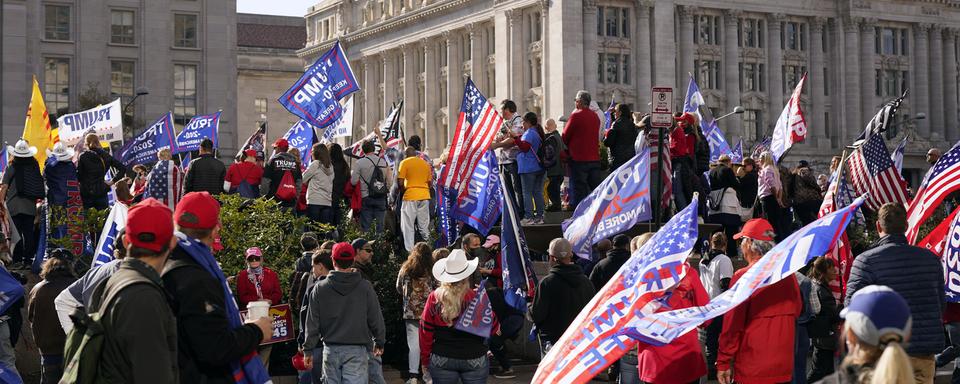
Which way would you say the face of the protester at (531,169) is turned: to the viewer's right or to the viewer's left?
to the viewer's left

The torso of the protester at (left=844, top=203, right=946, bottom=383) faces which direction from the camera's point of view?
away from the camera

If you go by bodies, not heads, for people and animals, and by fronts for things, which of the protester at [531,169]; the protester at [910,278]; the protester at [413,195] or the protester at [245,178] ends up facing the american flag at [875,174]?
the protester at [910,278]

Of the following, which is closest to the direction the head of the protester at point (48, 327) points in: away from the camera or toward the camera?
away from the camera

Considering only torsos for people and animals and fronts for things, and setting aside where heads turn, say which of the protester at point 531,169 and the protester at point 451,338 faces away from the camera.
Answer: the protester at point 451,338

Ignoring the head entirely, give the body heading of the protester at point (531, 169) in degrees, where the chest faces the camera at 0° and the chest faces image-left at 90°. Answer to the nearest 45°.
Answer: approximately 90°

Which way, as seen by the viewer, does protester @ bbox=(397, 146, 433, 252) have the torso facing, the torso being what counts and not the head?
away from the camera

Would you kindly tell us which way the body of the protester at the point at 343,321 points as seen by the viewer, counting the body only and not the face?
away from the camera

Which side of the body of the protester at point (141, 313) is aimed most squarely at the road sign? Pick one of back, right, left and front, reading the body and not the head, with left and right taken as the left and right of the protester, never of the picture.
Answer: front

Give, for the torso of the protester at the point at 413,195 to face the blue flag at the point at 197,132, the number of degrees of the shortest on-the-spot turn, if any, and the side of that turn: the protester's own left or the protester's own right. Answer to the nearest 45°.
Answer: approximately 45° to the protester's own left

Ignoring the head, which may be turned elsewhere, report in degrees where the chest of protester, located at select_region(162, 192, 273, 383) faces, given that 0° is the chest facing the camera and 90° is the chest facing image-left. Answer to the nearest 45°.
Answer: approximately 225°
